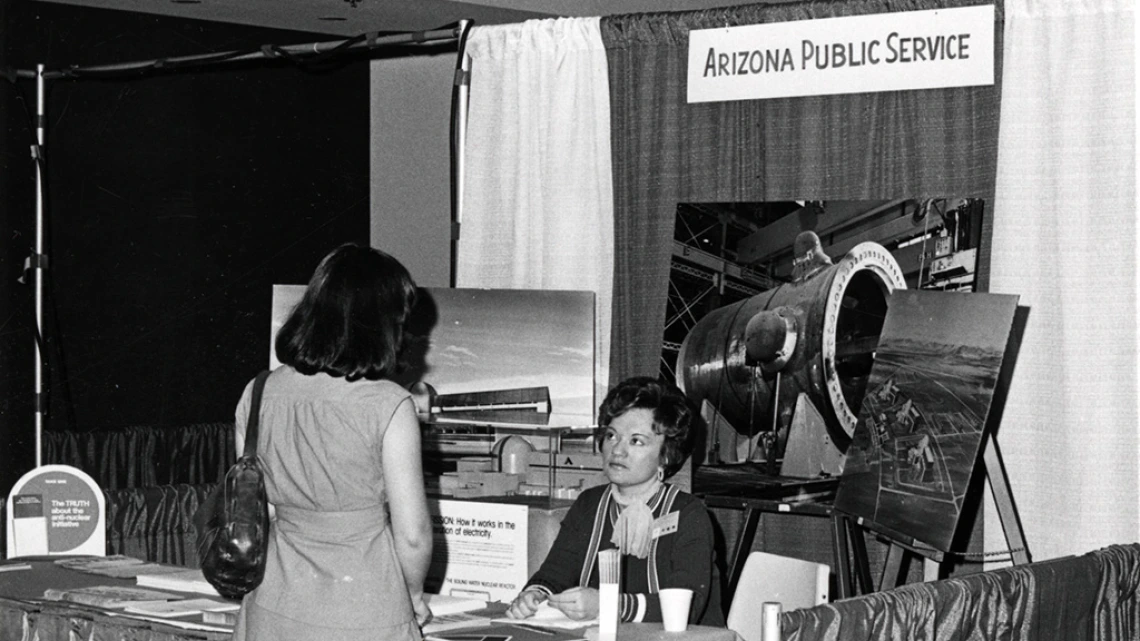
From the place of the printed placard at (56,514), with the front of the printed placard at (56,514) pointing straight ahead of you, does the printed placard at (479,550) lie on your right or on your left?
on your left

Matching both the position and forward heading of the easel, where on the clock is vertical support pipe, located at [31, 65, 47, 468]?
The vertical support pipe is roughly at 2 o'clock from the easel.

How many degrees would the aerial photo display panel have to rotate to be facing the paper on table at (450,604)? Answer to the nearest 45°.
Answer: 0° — it already faces it

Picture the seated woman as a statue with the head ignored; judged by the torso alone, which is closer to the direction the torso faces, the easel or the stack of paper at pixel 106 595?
the stack of paper

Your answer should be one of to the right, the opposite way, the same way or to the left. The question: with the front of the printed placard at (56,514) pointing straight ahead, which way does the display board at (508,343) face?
the same way

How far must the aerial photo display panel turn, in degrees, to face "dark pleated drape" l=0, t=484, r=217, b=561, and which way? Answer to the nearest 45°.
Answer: approximately 45° to its right

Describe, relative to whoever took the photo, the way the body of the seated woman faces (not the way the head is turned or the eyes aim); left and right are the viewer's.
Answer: facing the viewer and to the left of the viewer

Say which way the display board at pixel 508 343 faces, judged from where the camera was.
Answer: facing the viewer

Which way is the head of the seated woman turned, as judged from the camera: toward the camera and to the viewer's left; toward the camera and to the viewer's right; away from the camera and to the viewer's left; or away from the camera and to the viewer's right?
toward the camera and to the viewer's left

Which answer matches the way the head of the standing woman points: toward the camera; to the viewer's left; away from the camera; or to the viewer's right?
away from the camera

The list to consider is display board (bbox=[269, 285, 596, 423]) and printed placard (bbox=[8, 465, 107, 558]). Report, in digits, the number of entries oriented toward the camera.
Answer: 2

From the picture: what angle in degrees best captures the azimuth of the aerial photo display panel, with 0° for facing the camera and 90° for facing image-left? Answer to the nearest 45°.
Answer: approximately 45°

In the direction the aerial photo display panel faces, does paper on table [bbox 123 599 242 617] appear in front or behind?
in front

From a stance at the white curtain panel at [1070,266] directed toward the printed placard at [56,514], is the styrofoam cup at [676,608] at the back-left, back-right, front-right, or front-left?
front-left
